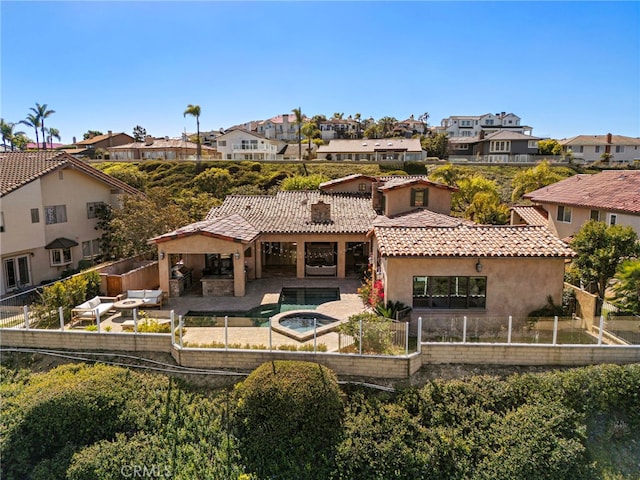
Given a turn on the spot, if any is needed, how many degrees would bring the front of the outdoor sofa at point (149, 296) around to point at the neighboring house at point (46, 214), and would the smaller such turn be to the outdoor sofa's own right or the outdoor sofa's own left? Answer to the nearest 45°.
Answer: approximately 135° to the outdoor sofa's own right

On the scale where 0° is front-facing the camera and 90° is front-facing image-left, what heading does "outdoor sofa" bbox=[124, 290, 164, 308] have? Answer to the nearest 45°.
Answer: approximately 0°

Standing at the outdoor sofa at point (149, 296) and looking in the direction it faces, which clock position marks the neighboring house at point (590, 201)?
The neighboring house is roughly at 9 o'clock from the outdoor sofa.

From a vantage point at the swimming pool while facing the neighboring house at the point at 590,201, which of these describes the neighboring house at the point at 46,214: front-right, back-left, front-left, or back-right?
back-left

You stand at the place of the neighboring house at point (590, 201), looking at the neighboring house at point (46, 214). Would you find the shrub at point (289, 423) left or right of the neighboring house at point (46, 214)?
left

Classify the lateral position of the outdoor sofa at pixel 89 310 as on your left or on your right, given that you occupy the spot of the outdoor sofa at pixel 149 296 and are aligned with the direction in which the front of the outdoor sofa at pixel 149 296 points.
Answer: on your right
